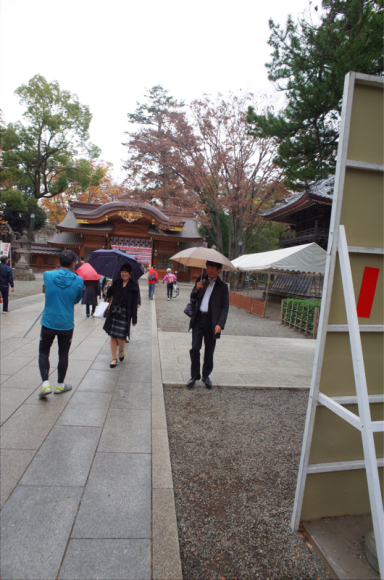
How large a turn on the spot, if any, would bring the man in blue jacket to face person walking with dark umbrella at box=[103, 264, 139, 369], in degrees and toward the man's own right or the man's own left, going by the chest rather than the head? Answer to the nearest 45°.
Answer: approximately 45° to the man's own right

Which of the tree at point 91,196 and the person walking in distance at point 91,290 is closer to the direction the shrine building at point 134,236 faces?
the person walking in distance

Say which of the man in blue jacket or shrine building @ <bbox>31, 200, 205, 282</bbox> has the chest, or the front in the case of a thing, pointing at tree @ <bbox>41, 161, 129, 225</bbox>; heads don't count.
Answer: the man in blue jacket

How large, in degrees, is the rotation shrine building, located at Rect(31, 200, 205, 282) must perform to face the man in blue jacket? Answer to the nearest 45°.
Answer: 0° — it already faces them

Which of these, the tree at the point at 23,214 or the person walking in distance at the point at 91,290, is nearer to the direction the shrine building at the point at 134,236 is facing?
the person walking in distance

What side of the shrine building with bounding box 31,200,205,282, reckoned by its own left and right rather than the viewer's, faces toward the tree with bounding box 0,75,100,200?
right

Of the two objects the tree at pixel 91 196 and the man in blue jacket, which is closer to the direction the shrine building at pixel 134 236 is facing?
the man in blue jacket

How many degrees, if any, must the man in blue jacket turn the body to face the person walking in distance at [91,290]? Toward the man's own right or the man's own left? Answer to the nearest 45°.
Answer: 0° — they already face them

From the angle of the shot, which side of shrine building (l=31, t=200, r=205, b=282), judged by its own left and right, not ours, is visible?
front

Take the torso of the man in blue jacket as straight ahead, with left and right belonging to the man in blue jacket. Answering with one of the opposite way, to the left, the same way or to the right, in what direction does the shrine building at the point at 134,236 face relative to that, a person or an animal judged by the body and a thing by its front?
the opposite way

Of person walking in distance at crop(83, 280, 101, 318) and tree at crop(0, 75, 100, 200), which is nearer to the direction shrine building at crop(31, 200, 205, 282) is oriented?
the person walking in distance

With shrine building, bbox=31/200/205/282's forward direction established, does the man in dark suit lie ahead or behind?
ahead

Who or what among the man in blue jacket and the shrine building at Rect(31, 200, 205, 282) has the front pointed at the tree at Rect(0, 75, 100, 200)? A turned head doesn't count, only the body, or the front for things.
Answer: the man in blue jacket

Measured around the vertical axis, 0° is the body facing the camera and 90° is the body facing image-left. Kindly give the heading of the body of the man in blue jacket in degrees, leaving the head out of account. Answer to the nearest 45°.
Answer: approximately 180°

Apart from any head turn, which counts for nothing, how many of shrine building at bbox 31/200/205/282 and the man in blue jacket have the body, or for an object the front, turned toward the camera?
1
